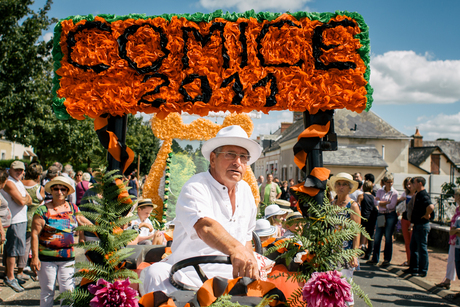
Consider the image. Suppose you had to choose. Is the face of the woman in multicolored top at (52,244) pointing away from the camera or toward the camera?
toward the camera

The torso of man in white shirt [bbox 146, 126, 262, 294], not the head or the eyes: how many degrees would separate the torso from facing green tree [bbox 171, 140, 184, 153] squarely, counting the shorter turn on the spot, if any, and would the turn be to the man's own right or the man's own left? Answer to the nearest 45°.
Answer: approximately 135° to the man's own left

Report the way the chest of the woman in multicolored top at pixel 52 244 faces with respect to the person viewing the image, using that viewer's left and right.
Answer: facing the viewer

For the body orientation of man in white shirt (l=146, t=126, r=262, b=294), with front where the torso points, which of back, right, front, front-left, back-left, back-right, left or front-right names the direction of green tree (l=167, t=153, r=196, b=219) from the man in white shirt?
back-left

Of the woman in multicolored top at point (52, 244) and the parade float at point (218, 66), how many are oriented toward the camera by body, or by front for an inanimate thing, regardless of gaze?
2

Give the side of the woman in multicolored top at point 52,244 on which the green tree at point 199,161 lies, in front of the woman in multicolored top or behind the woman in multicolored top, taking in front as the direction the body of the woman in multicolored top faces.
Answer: behind

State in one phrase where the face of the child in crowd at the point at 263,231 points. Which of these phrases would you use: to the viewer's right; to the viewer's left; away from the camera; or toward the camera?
toward the camera

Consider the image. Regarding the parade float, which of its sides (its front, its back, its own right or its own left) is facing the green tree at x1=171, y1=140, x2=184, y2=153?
back

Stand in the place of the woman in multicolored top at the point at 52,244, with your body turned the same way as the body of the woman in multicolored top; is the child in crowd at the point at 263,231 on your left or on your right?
on your left
